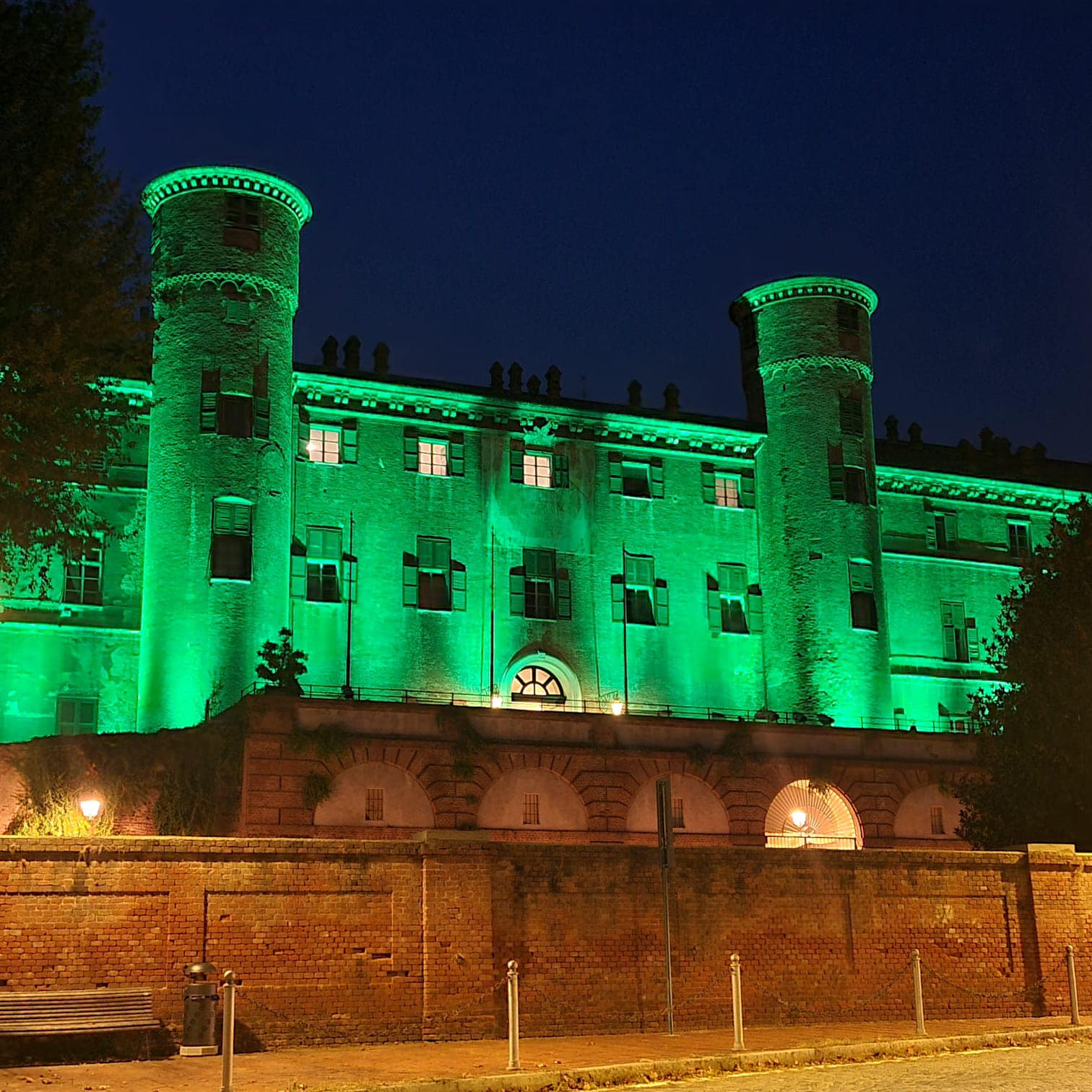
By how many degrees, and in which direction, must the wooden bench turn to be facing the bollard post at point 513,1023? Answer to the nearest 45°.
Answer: approximately 90° to its left

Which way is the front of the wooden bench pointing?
toward the camera

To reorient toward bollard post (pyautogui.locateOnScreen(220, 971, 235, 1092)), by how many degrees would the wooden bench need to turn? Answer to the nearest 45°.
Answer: approximately 45° to its left

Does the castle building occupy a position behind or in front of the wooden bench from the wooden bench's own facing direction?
behind

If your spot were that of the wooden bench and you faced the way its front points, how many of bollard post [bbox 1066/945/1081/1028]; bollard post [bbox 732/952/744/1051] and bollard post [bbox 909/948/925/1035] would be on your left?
3

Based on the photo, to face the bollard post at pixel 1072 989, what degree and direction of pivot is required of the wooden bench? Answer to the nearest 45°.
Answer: approximately 90° to its left

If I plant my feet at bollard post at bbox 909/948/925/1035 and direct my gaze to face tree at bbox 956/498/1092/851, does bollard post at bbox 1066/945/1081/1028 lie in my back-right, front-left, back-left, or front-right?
front-right

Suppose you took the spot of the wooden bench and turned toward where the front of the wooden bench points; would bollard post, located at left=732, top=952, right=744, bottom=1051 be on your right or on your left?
on your left

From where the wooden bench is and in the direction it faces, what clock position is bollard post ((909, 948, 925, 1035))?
The bollard post is roughly at 9 o'clock from the wooden bench.
